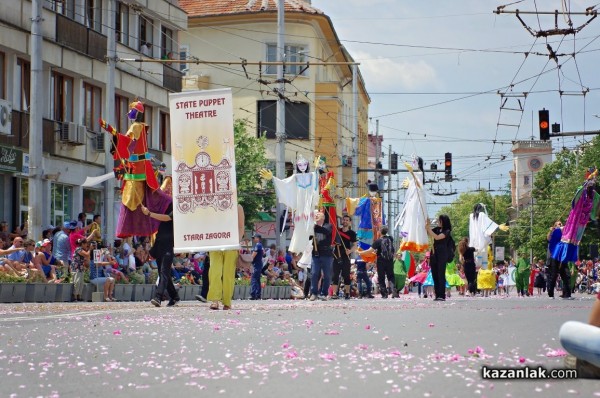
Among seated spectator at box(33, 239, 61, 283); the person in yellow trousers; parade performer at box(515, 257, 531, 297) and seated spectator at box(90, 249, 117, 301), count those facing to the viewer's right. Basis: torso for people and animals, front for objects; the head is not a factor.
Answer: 2

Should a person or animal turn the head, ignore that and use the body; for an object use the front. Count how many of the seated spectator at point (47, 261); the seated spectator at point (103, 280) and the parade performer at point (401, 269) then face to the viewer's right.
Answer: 2

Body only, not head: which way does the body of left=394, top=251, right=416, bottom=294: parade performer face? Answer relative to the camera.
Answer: toward the camera

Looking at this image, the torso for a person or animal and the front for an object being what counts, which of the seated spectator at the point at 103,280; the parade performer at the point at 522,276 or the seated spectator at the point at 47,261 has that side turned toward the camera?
the parade performer

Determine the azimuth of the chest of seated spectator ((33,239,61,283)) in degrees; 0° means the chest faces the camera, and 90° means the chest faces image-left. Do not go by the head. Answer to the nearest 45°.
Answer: approximately 270°

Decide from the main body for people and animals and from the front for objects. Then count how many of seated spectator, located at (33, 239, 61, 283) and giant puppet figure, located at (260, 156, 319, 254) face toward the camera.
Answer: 1

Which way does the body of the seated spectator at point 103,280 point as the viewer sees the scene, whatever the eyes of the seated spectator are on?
to the viewer's right

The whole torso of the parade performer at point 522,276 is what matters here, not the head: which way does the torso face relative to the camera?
toward the camera

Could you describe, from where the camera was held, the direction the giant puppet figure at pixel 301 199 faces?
facing the viewer

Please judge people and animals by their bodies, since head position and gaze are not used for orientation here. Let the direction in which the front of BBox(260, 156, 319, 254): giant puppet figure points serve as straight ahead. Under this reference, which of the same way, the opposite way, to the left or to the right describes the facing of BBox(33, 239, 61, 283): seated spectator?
to the left

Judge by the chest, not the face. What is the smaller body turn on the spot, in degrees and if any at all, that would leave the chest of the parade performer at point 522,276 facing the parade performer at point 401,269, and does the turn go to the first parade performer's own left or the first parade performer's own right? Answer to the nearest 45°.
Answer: approximately 45° to the first parade performer's own right
